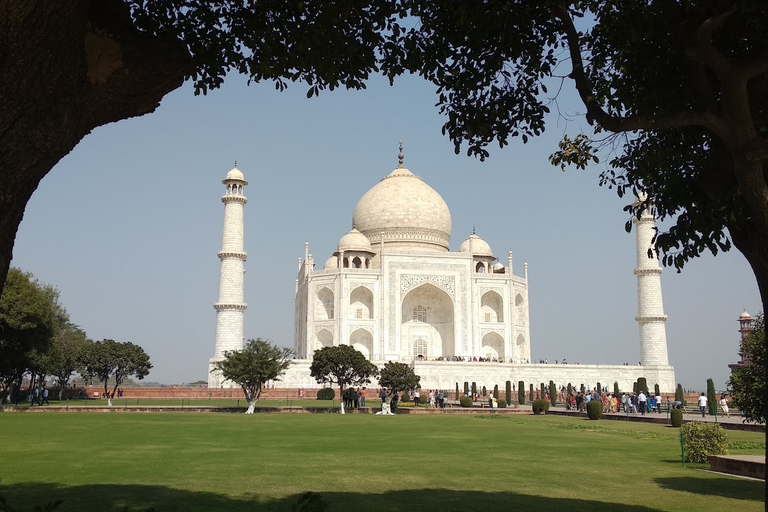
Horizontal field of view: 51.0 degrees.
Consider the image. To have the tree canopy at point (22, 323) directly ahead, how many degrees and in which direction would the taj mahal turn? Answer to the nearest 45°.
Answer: approximately 45° to its right

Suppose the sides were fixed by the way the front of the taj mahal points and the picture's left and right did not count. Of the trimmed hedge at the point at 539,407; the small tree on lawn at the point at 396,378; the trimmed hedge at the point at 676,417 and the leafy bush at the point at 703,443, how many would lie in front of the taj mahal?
4

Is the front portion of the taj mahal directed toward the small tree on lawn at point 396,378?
yes

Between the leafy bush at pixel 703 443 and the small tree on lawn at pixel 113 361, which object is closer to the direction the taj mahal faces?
the leafy bush

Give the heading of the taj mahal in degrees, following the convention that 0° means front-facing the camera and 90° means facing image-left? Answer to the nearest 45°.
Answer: approximately 0°

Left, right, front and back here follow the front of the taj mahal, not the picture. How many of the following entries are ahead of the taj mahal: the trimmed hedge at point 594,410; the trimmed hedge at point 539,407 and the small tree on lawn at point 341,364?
3

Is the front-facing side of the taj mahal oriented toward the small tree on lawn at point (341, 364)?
yes
